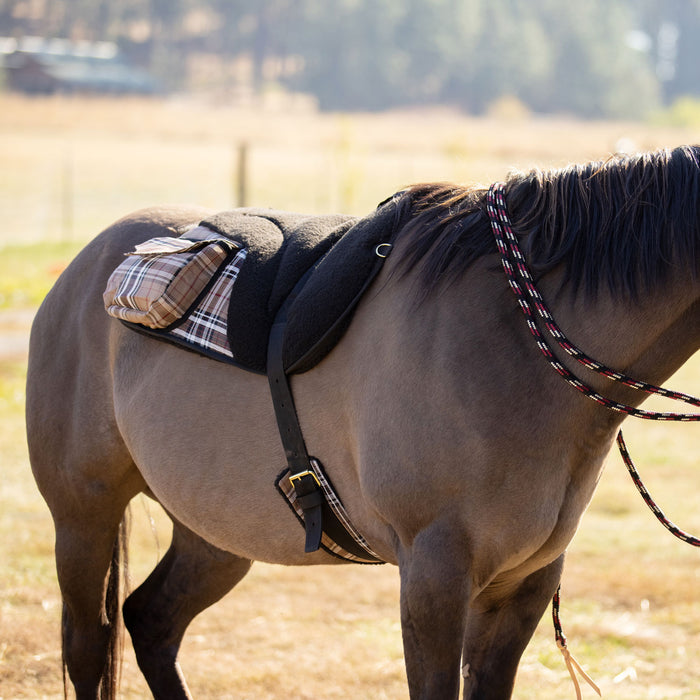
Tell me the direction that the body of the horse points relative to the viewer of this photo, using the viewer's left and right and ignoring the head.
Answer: facing the viewer and to the right of the viewer
